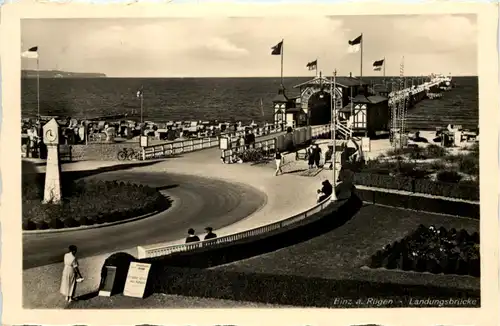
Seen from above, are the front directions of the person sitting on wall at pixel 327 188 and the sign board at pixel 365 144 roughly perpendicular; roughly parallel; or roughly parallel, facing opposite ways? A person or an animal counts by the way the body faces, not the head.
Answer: roughly perpendicular

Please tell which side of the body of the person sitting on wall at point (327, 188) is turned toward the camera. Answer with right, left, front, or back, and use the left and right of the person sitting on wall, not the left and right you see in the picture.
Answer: left

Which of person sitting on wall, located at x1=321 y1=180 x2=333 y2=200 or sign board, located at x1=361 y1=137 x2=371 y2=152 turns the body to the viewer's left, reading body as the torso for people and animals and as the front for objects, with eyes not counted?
the person sitting on wall

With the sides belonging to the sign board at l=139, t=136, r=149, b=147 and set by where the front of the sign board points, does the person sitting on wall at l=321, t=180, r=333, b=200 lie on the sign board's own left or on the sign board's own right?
on the sign board's own left

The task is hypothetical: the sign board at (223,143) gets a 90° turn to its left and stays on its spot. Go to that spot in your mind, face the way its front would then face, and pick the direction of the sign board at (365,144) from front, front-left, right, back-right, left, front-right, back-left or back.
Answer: front

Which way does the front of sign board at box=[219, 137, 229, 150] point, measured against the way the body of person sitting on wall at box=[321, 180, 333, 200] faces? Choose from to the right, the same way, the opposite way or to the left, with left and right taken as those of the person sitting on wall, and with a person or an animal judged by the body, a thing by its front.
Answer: to the left

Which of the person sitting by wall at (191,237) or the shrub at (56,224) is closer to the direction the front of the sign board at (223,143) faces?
the person sitting by wall

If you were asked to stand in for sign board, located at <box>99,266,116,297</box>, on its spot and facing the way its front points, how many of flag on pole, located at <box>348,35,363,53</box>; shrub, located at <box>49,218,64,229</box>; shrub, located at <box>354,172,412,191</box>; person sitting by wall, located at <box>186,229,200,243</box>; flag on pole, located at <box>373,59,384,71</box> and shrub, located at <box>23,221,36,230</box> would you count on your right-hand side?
2
